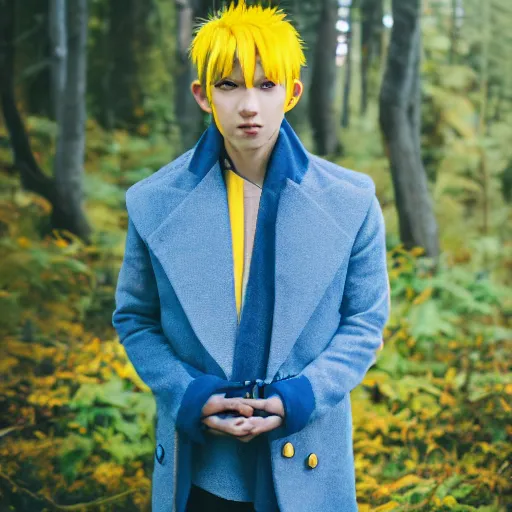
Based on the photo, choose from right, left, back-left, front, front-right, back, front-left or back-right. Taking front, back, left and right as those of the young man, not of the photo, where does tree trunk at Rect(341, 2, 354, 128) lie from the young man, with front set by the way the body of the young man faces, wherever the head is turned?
back

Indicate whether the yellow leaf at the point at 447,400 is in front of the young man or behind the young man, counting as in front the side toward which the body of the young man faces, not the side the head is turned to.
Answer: behind

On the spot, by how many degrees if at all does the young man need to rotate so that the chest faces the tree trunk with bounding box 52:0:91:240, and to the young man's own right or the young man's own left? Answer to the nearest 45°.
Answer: approximately 180°

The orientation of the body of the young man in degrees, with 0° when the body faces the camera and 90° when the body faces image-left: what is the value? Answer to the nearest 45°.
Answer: approximately 0°

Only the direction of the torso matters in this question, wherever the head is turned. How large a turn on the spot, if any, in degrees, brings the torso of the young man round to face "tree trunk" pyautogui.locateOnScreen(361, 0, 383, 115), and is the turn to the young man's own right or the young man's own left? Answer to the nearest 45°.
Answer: approximately 180°

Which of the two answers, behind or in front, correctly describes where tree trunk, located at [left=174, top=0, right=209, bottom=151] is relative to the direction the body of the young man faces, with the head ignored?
behind
